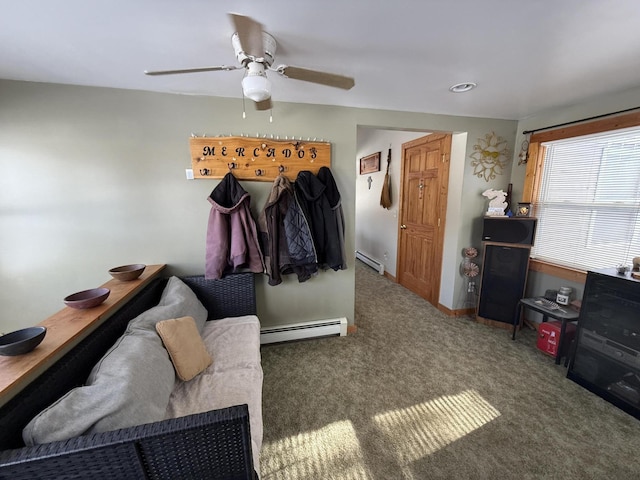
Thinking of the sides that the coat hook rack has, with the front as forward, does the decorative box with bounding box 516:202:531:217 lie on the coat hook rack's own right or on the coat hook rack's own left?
on the coat hook rack's own left

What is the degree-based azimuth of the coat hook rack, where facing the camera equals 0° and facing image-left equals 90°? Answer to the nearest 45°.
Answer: approximately 0°

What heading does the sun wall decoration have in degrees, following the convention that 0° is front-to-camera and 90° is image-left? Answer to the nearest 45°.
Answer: approximately 0°

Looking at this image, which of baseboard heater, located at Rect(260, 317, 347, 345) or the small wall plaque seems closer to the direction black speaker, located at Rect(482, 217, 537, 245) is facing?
the baseboard heater

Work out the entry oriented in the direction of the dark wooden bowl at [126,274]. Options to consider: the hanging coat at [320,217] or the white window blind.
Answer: the white window blind

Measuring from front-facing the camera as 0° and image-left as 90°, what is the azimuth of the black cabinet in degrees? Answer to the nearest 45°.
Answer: approximately 45°

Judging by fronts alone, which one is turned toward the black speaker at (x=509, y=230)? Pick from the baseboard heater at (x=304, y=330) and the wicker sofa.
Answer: the wicker sofa

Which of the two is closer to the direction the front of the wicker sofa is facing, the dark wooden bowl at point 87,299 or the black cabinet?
the black cabinet
